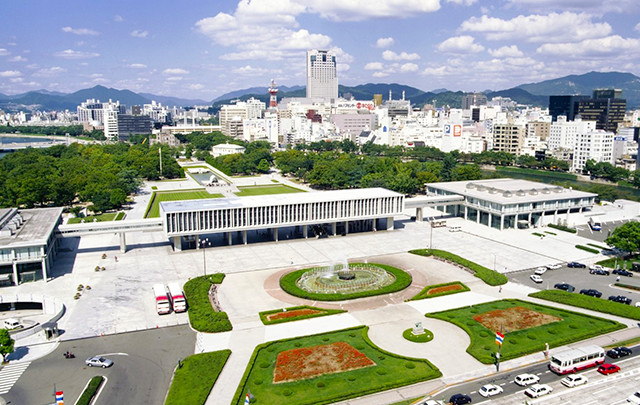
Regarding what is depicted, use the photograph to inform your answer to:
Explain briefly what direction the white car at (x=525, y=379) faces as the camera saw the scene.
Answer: facing away from the viewer and to the right of the viewer

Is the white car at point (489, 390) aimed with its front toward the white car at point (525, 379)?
yes

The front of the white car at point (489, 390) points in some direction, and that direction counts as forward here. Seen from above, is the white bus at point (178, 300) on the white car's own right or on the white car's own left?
on the white car's own left

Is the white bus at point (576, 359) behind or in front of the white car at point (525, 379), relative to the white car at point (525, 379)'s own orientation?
in front

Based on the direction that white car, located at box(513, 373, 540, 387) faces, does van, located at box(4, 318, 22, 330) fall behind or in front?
behind

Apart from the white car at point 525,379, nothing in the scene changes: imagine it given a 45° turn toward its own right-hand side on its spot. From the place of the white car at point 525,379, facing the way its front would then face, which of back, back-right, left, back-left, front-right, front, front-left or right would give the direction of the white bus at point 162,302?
back

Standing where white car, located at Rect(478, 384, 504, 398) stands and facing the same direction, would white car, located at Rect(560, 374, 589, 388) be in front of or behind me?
in front

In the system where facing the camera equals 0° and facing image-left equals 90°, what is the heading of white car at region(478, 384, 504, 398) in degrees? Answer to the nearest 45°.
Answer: approximately 225°
